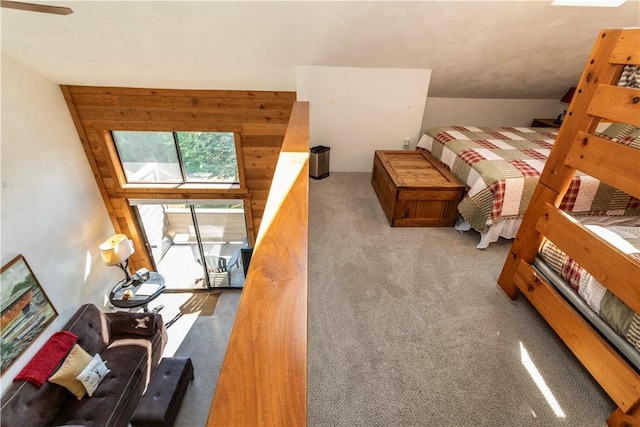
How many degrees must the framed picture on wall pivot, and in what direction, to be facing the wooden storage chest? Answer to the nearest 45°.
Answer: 0° — it already faces it

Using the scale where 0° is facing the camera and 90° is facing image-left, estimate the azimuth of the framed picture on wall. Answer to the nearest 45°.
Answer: approximately 315°

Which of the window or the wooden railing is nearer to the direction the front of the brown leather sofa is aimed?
the wooden railing

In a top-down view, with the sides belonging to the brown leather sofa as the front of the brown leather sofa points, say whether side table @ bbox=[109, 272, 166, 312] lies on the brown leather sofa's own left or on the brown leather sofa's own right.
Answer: on the brown leather sofa's own left

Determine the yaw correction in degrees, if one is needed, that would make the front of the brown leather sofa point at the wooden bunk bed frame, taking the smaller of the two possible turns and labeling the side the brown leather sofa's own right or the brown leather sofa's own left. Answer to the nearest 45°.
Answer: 0° — it already faces it

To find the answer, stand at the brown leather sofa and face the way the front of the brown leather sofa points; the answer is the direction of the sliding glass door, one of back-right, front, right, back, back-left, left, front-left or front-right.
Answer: left

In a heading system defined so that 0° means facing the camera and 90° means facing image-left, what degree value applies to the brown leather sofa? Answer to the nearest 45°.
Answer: approximately 315°

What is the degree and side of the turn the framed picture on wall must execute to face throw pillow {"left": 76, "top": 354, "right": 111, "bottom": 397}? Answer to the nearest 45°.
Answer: approximately 45° to its right

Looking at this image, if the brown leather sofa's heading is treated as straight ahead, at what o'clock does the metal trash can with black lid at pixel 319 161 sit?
The metal trash can with black lid is roughly at 11 o'clock from the brown leather sofa.
